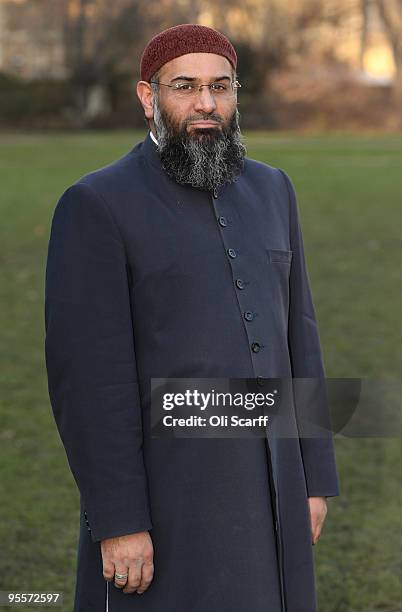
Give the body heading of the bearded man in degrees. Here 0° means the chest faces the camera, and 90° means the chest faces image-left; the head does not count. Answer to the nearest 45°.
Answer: approximately 315°
